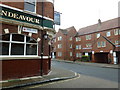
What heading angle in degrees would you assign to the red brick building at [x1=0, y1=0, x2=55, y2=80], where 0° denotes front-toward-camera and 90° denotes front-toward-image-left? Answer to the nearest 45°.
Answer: approximately 315°

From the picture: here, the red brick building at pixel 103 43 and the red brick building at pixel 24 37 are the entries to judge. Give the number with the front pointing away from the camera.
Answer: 0

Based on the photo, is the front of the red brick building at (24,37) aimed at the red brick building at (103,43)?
no

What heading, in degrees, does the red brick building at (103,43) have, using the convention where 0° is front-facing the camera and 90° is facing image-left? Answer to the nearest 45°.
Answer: approximately 45°

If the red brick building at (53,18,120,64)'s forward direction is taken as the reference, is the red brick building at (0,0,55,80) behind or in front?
in front
